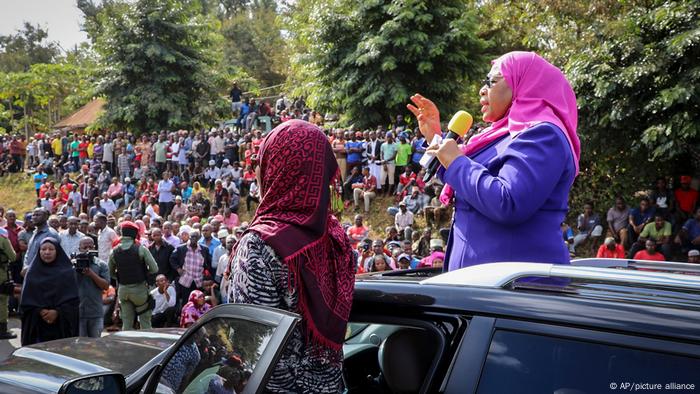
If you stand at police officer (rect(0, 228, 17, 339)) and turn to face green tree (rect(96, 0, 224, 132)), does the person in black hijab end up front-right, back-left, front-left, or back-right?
back-right

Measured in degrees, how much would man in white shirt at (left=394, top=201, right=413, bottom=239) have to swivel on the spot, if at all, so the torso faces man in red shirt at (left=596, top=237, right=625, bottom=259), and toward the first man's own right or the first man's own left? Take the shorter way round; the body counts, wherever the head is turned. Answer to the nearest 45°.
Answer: approximately 45° to the first man's own left

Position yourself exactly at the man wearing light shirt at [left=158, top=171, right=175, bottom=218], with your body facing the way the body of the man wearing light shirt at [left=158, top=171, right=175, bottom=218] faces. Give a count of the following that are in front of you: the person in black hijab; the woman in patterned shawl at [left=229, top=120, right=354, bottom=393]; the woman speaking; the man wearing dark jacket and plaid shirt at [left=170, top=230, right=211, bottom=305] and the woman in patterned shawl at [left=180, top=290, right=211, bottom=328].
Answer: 5

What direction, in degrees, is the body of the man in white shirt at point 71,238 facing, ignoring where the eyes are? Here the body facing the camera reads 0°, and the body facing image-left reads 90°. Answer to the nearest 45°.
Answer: approximately 0°

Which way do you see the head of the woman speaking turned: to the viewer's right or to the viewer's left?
to the viewer's left

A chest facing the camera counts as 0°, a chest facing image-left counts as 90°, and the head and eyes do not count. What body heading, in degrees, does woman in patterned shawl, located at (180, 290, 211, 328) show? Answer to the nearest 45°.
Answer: approximately 315°

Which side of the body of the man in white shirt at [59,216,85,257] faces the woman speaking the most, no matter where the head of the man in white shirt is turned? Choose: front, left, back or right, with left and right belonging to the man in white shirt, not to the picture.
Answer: front

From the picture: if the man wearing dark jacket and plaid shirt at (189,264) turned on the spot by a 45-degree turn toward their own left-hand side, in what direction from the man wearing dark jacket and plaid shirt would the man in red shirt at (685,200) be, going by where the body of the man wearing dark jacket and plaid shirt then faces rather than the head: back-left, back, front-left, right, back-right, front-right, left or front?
front-left
